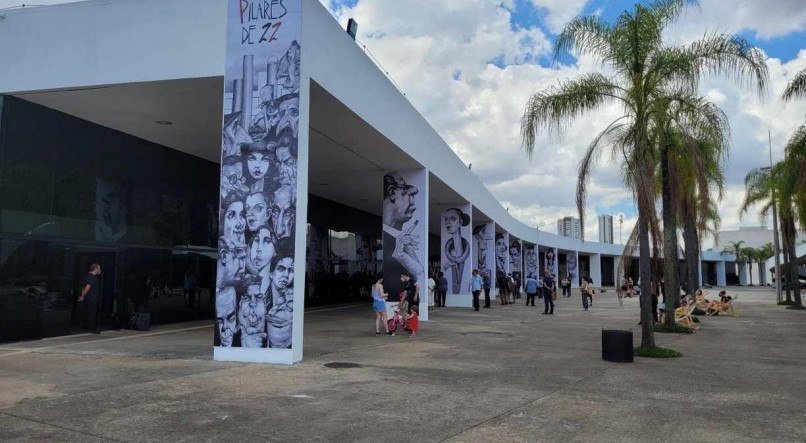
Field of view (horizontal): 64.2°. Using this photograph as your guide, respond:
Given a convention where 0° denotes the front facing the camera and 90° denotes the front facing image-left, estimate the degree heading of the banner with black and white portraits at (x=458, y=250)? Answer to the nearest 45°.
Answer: approximately 0°

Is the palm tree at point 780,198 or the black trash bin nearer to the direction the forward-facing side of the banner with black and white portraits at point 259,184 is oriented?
the black trash bin

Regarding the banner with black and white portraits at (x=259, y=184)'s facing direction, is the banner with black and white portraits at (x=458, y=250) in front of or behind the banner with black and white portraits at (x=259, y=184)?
behind

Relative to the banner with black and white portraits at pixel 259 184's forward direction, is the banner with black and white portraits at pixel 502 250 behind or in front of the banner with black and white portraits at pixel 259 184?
behind

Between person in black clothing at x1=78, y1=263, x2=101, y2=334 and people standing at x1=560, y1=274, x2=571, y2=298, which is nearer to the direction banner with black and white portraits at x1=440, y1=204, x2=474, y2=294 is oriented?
the person in black clothing

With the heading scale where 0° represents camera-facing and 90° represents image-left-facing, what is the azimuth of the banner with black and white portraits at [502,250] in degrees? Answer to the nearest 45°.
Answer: approximately 0°

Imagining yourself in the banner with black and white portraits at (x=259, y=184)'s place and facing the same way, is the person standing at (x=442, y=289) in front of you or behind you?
behind

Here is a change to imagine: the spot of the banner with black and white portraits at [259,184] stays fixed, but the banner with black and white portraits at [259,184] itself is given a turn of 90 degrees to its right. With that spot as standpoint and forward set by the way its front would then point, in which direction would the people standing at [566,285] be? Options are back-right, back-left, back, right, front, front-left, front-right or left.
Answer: back-right
